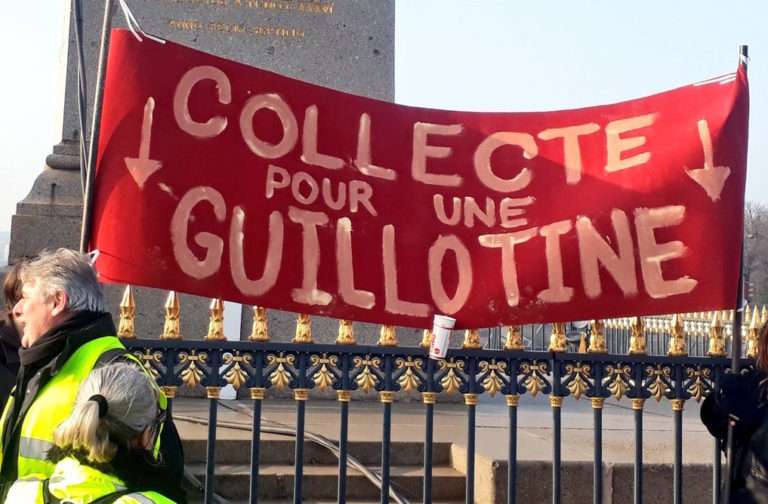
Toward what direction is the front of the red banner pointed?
toward the camera

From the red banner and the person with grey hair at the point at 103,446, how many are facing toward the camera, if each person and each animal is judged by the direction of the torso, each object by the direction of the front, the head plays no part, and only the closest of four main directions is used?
1

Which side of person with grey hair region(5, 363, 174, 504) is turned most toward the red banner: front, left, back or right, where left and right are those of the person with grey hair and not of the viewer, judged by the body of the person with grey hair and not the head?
front

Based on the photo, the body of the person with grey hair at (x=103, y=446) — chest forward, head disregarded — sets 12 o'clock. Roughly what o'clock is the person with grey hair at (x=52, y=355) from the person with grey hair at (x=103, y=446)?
the person with grey hair at (x=52, y=355) is roughly at 10 o'clock from the person with grey hair at (x=103, y=446).

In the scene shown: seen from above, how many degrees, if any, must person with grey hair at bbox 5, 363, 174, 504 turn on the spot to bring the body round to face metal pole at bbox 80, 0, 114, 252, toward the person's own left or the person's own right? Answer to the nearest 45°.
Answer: approximately 45° to the person's own left

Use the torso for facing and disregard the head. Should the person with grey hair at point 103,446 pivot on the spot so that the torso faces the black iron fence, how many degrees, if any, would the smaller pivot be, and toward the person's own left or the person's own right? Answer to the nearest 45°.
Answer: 0° — they already face it

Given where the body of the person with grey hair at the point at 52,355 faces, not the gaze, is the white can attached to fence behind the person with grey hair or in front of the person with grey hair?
behind

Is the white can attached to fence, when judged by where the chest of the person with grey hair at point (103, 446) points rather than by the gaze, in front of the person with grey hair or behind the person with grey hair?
in front

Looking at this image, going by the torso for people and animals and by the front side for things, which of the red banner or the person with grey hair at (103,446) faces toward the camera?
the red banner

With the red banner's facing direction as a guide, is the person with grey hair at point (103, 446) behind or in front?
in front

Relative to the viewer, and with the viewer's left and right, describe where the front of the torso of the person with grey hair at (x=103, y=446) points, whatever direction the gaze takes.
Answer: facing away from the viewer and to the right of the viewer

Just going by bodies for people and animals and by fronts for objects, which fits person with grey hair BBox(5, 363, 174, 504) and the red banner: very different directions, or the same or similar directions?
very different directions
